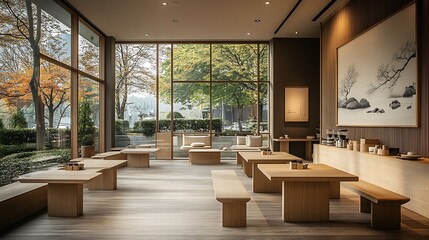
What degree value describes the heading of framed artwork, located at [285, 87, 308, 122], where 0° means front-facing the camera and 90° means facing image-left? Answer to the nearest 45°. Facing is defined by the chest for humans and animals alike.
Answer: approximately 0°

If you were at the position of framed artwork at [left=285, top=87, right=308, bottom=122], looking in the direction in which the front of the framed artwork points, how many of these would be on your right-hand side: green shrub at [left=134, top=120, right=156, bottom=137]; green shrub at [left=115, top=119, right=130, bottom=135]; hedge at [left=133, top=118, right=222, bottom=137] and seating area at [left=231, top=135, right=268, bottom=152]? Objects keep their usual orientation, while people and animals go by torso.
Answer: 4

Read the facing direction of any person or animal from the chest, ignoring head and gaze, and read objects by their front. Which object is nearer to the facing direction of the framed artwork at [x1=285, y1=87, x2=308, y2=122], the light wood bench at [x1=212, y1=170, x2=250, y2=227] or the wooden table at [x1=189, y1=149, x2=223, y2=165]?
the light wood bench

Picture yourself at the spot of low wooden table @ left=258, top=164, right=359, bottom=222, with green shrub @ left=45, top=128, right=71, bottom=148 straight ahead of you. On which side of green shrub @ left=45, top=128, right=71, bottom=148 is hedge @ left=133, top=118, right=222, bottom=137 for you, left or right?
right

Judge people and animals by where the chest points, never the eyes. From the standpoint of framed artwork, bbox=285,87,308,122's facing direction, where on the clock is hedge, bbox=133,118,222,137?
The hedge is roughly at 3 o'clock from the framed artwork.

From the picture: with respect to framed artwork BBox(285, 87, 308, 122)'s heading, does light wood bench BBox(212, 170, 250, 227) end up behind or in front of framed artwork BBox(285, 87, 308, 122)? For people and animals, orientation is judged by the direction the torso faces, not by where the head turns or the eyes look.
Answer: in front

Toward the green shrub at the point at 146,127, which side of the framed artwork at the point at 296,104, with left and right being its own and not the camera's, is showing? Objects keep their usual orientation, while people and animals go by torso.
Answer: right

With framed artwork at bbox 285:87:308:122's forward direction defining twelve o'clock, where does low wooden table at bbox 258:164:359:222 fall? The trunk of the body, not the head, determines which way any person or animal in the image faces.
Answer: The low wooden table is roughly at 12 o'clock from the framed artwork.

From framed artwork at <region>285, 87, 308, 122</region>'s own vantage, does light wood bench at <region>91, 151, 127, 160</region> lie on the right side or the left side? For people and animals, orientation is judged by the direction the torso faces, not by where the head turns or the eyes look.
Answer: on its right

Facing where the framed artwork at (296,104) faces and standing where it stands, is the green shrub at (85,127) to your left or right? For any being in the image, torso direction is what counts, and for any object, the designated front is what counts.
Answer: on your right

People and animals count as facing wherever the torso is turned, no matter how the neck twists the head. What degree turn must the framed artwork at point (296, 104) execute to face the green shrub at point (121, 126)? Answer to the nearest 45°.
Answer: approximately 90° to its right
